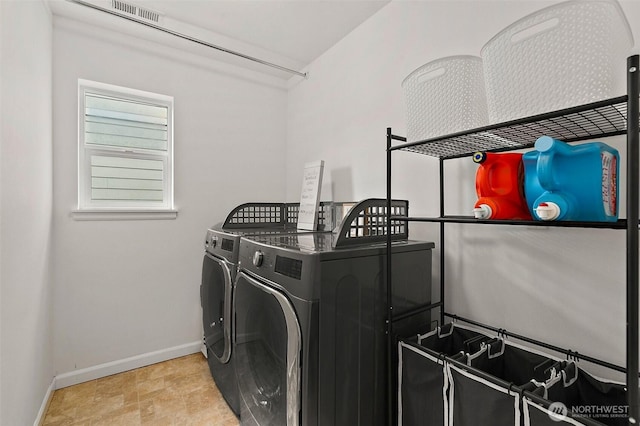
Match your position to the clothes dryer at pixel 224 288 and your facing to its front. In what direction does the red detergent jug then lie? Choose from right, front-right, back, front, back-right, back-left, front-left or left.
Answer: left

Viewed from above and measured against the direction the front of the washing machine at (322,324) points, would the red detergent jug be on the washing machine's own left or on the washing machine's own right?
on the washing machine's own left

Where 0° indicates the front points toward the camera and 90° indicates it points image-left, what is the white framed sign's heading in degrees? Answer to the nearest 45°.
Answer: approximately 45°

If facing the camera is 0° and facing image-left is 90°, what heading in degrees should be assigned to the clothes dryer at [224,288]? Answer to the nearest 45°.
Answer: approximately 45°

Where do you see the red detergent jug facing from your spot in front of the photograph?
facing the viewer and to the left of the viewer

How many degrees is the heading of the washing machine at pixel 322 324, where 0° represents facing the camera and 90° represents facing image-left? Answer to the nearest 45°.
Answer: approximately 45°

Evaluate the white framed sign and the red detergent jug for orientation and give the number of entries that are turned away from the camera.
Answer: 0

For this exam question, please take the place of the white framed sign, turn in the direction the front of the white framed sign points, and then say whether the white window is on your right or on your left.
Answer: on your right

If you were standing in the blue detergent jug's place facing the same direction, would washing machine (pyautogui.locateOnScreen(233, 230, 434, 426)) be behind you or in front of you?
in front
